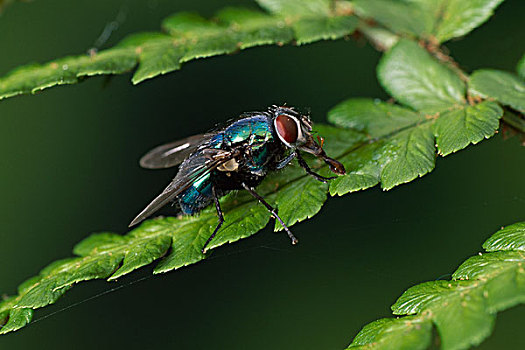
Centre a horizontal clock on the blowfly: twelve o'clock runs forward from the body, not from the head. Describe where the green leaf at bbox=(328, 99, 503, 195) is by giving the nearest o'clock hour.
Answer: The green leaf is roughly at 1 o'clock from the blowfly.

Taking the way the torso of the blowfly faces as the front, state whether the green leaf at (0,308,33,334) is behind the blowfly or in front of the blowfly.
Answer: behind

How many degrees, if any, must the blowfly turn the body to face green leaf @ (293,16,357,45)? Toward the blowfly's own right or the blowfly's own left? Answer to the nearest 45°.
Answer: approximately 45° to the blowfly's own left

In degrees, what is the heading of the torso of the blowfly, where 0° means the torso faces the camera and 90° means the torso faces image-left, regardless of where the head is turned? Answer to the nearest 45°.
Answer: approximately 270°

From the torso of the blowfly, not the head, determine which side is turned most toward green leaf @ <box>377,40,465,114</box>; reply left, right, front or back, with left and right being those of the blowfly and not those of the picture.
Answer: front
